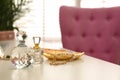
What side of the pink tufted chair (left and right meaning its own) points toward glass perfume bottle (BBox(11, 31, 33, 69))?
front

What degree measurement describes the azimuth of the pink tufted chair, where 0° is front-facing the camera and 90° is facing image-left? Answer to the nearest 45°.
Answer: approximately 0°
